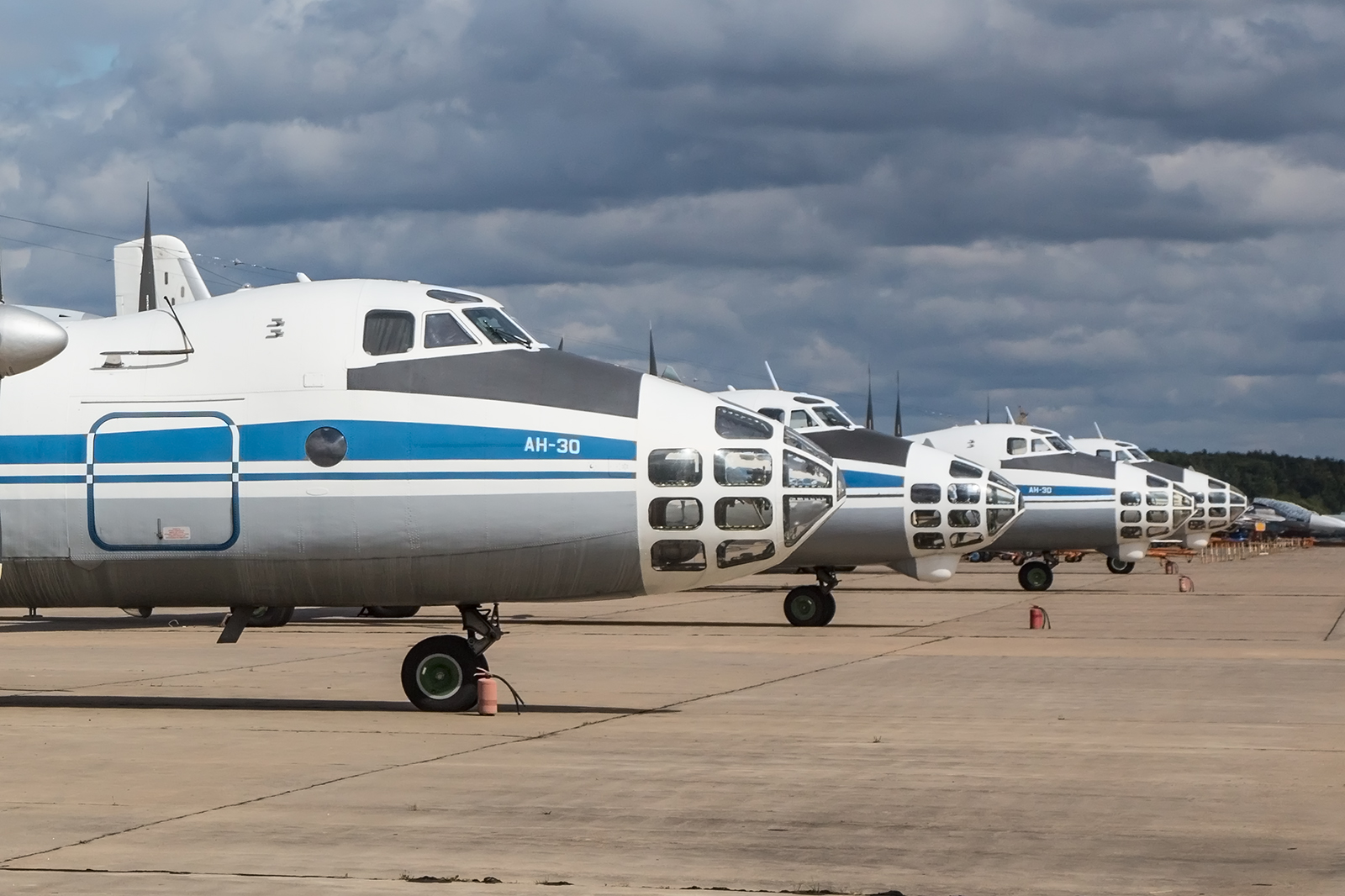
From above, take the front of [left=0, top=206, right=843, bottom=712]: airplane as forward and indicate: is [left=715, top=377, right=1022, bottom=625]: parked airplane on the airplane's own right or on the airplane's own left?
on the airplane's own left

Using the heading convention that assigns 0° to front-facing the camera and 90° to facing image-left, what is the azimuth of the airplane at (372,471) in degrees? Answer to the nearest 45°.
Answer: approximately 270°

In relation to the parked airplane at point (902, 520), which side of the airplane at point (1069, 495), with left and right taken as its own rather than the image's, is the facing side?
right

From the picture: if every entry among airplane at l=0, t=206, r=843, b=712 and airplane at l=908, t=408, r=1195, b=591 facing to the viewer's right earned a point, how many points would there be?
2

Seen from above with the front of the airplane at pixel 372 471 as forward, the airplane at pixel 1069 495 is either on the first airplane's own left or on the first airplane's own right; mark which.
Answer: on the first airplane's own left

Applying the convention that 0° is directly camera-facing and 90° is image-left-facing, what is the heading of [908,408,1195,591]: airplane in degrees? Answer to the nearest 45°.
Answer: approximately 270°

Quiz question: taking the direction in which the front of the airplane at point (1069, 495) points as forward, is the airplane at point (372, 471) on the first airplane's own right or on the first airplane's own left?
on the first airplane's own right
